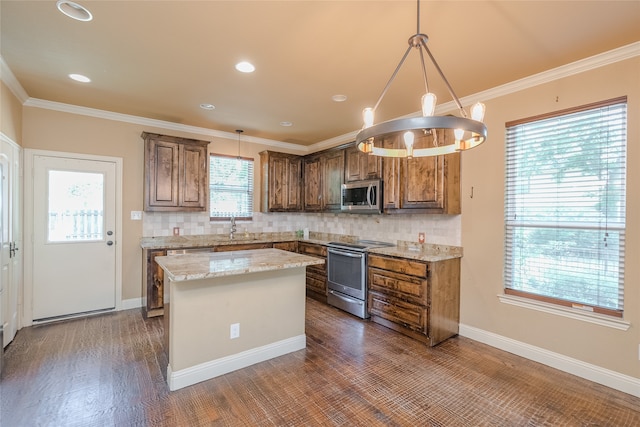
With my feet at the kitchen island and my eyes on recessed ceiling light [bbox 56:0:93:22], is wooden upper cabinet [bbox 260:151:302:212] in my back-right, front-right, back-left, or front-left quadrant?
back-right

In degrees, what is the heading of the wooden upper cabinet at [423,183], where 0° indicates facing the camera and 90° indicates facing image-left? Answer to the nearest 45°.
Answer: approximately 45°

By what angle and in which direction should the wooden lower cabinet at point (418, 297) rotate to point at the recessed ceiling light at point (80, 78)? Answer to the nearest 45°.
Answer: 0° — it already faces it

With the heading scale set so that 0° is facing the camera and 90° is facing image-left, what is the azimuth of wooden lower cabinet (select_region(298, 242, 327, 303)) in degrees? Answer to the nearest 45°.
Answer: approximately 45°

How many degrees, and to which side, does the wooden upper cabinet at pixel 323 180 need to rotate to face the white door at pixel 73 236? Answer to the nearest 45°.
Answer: approximately 45° to its right
